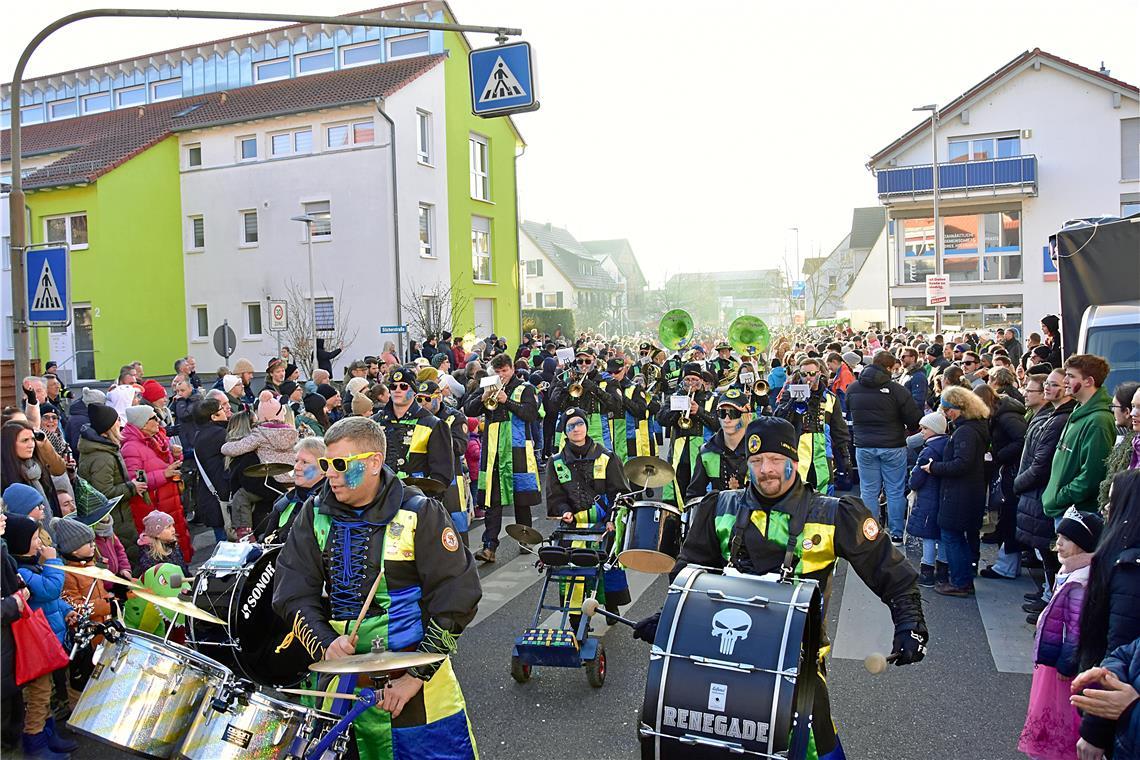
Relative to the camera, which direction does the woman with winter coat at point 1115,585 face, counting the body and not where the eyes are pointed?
to the viewer's left

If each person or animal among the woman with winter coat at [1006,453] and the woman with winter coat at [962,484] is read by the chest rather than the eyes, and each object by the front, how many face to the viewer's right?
0

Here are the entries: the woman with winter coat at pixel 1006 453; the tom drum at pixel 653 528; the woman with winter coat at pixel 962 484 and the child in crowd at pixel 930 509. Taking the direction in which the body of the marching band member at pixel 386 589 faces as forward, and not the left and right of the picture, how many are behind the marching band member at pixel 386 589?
4

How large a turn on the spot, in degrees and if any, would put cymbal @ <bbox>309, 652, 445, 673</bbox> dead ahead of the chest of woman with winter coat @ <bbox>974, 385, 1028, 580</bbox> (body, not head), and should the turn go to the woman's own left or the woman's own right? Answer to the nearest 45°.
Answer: approximately 90° to the woman's own left

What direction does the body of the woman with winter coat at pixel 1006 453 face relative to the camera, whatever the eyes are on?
to the viewer's left

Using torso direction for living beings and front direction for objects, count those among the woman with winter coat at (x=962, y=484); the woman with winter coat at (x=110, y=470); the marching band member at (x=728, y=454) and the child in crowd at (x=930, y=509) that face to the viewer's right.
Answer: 1

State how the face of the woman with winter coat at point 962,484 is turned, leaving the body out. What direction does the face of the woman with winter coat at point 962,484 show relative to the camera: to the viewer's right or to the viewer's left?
to the viewer's left

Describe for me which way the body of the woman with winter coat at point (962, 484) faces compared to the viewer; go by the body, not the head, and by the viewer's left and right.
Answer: facing to the left of the viewer

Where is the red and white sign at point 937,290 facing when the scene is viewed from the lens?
facing the viewer

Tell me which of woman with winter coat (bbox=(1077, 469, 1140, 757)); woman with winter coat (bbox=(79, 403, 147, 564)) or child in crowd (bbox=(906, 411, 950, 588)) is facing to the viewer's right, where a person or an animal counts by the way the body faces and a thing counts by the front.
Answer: woman with winter coat (bbox=(79, 403, 147, 564))

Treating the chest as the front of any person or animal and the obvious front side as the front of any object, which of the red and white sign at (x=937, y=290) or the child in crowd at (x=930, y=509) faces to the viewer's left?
the child in crowd

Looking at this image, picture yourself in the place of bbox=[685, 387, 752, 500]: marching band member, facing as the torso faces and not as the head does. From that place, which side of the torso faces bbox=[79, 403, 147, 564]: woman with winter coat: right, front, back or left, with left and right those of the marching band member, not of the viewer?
right

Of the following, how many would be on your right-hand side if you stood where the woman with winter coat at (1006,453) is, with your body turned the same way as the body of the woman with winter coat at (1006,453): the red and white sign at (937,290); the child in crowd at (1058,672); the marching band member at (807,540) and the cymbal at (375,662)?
1
